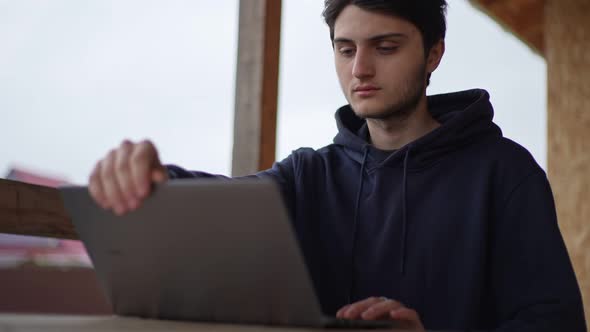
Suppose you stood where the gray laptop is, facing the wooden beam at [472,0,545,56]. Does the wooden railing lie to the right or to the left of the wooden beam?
left

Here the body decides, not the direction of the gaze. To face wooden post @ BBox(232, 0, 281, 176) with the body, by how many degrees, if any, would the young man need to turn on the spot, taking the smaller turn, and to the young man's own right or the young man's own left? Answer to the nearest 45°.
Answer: approximately 90° to the young man's own right

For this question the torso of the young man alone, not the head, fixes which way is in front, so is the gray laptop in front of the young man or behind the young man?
in front

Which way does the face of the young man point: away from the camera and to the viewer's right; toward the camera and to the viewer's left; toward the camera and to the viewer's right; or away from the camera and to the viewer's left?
toward the camera and to the viewer's left

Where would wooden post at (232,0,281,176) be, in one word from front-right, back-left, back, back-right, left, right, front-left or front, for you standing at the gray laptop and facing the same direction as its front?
front-left

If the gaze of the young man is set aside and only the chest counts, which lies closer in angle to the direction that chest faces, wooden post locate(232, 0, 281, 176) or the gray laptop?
the gray laptop

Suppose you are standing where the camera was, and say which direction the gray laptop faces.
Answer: facing away from the viewer and to the right of the viewer

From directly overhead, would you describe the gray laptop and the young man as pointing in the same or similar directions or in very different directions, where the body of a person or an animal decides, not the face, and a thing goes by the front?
very different directions

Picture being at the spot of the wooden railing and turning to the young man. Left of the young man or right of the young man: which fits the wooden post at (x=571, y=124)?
left

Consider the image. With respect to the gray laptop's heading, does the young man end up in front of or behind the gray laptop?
in front
